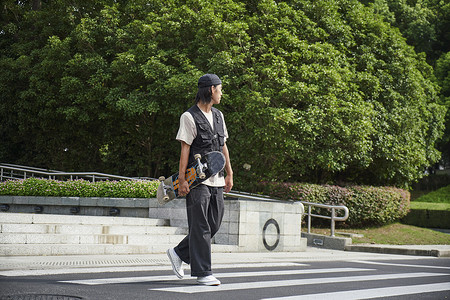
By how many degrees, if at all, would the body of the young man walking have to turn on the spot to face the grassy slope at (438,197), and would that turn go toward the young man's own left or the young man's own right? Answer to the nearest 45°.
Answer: approximately 90° to the young man's own left

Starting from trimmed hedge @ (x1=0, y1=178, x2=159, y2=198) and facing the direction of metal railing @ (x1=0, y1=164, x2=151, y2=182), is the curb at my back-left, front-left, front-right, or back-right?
back-right

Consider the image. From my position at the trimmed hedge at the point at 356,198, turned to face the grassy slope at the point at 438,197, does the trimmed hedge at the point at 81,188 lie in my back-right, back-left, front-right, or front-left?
back-left

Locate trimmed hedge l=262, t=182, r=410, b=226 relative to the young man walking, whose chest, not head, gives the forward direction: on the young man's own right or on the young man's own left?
on the young man's own left

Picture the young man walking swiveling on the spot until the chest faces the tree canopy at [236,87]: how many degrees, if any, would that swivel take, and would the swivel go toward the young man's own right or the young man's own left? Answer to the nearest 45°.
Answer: approximately 135° to the young man's own left

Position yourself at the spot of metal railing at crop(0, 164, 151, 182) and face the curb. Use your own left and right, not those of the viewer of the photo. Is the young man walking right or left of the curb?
right

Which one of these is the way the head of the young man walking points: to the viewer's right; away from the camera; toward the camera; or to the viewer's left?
to the viewer's right
